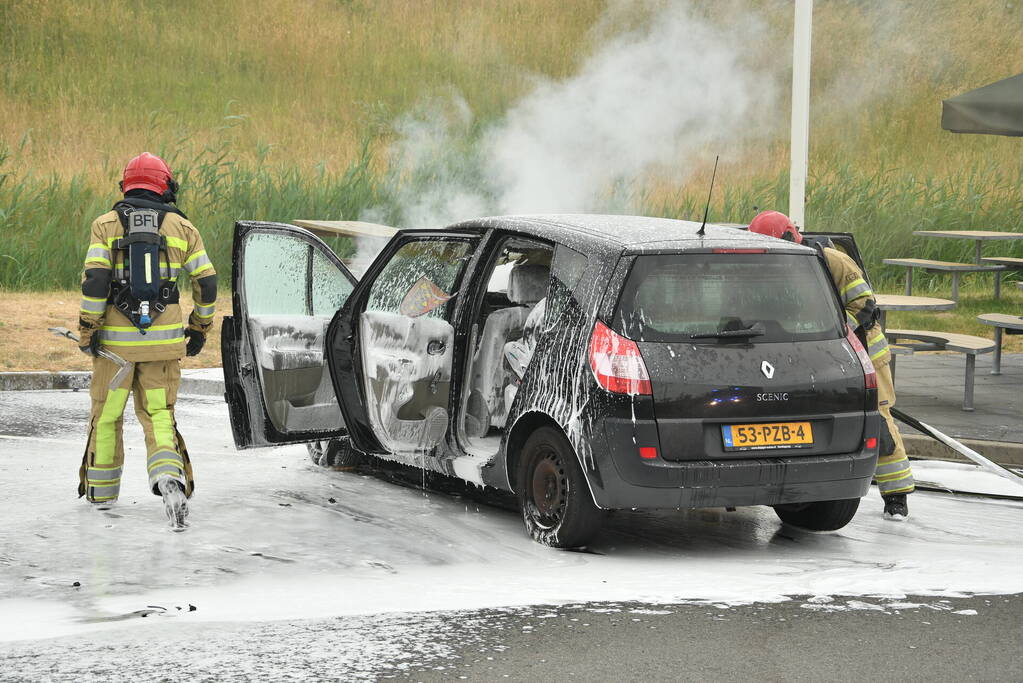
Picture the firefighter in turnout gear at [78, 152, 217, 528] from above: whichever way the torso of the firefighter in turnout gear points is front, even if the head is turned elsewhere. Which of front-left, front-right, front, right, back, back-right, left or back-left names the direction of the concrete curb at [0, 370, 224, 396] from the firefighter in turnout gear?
front

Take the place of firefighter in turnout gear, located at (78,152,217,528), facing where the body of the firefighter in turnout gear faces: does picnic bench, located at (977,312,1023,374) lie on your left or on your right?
on your right

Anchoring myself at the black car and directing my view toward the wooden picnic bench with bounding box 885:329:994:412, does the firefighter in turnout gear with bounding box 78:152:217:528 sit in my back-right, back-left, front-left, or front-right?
back-left

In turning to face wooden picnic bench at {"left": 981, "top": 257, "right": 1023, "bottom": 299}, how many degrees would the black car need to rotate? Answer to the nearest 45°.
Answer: approximately 90° to its right

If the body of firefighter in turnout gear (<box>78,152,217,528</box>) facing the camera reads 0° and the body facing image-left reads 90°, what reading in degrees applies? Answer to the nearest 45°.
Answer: approximately 180°

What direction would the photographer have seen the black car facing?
facing away from the viewer and to the left of the viewer

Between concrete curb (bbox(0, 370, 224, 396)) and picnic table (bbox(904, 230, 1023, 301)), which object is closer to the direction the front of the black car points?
the concrete curb

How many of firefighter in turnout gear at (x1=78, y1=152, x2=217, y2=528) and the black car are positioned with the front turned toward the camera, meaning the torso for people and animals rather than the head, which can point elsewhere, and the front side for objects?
0
